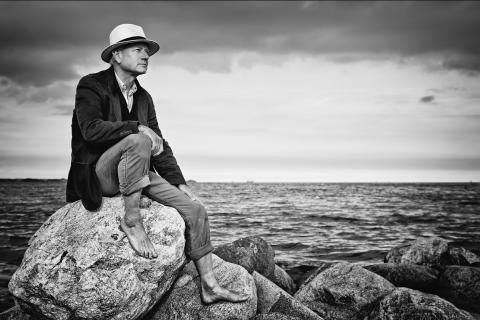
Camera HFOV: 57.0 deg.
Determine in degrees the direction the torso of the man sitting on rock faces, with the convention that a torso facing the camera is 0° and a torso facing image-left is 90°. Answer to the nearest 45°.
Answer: approximately 315°

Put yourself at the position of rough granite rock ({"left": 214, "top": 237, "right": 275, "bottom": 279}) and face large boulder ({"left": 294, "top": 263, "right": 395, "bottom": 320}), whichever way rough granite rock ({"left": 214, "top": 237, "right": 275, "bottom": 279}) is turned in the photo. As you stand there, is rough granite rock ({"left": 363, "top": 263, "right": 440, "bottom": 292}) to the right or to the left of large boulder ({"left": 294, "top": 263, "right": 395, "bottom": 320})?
left

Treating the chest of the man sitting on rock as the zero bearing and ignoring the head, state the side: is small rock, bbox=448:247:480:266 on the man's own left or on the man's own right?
on the man's own left

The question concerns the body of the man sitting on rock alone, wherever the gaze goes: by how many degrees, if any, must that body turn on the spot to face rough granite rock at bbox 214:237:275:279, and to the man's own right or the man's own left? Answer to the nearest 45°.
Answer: approximately 90° to the man's own left

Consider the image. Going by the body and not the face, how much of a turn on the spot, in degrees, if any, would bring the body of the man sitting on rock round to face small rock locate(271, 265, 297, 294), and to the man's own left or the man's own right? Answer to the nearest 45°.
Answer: approximately 90° to the man's own left

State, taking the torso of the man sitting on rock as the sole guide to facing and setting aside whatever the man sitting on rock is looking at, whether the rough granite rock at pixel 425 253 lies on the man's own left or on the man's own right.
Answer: on the man's own left

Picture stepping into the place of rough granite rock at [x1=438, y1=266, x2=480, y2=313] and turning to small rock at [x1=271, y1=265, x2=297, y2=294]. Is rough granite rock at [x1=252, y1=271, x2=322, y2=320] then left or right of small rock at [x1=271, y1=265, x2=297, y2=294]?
left

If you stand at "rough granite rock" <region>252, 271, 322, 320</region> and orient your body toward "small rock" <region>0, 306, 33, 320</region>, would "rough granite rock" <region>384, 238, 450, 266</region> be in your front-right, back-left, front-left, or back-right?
back-right

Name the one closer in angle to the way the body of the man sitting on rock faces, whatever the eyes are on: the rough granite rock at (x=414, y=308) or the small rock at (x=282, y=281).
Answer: the rough granite rock
